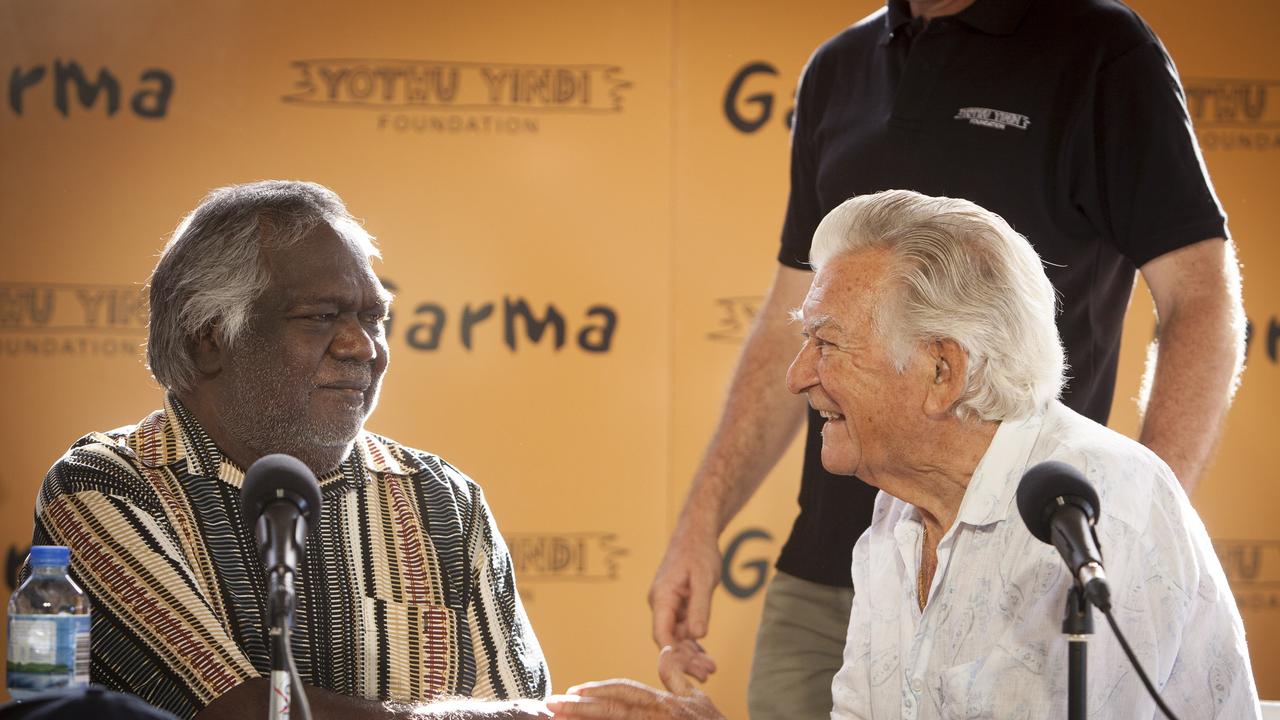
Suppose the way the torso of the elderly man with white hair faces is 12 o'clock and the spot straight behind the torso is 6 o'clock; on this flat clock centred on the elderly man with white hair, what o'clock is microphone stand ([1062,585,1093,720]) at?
The microphone stand is roughly at 10 o'clock from the elderly man with white hair.

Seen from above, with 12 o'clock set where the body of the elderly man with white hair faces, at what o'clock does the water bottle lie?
The water bottle is roughly at 1 o'clock from the elderly man with white hair.

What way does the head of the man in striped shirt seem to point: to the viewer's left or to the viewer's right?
to the viewer's right

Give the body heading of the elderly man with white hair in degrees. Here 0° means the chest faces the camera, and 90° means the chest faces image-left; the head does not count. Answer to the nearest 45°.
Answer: approximately 45°

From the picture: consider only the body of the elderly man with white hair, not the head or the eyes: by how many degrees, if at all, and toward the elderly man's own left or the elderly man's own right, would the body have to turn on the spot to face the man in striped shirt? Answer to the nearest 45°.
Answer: approximately 45° to the elderly man's own right

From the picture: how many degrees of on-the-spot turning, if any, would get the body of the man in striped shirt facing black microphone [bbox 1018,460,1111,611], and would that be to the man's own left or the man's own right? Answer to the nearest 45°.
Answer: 0° — they already face it

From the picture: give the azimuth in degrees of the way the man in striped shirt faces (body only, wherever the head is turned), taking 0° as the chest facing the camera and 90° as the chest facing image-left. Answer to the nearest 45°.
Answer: approximately 315°

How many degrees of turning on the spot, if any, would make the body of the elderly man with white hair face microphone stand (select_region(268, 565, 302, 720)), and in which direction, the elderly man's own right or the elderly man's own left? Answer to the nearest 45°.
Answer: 0° — they already face it

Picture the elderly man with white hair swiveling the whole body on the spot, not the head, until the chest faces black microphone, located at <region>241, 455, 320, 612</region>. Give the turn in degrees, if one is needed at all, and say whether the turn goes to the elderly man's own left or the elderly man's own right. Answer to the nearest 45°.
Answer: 0° — they already face it
